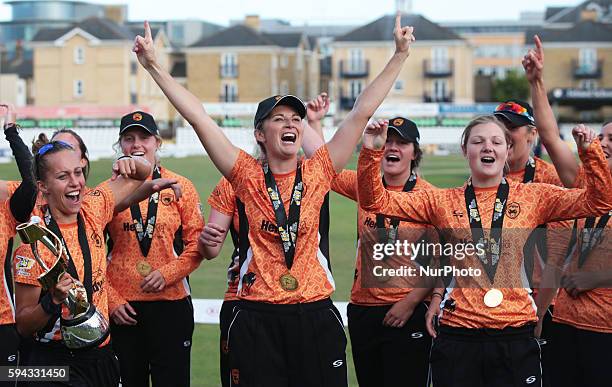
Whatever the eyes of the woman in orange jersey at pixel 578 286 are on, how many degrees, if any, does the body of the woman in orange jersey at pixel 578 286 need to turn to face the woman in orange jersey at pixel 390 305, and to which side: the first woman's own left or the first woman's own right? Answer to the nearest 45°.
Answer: approximately 45° to the first woman's own right

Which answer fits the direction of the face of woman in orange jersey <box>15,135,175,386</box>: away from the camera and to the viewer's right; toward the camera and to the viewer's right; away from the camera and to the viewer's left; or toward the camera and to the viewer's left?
toward the camera and to the viewer's right

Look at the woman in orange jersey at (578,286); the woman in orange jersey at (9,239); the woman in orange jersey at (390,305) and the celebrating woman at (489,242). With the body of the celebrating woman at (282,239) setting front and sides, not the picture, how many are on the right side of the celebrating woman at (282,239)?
1

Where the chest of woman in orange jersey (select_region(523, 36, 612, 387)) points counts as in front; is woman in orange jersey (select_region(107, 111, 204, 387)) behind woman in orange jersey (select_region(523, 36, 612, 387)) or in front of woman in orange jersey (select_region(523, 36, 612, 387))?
in front

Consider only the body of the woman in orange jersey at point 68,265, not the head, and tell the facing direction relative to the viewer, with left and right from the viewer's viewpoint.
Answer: facing the viewer and to the right of the viewer

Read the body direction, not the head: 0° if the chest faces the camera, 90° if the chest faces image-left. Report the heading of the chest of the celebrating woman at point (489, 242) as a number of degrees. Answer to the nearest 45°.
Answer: approximately 0°

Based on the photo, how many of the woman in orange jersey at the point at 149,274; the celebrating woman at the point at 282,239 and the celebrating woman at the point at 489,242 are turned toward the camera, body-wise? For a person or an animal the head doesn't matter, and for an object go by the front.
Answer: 3

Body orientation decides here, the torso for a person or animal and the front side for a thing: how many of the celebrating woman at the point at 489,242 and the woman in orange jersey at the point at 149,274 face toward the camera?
2

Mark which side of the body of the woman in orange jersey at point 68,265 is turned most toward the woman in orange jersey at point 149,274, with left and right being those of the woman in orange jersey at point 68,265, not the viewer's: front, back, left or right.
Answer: left

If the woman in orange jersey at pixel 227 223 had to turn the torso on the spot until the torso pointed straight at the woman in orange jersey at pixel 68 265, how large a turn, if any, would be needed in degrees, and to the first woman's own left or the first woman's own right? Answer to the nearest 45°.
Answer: approximately 45° to the first woman's own right

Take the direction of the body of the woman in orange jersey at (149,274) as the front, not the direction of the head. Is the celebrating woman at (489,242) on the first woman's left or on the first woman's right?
on the first woman's left

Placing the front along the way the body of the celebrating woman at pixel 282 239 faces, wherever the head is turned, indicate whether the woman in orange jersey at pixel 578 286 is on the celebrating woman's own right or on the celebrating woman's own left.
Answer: on the celebrating woman's own left

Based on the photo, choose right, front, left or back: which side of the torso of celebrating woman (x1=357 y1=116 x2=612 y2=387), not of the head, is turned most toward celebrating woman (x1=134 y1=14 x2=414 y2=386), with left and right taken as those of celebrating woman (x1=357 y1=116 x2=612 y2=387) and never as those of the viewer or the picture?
right

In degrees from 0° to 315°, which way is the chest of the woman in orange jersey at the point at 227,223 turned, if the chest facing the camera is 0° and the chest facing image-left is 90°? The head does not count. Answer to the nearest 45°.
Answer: approximately 0°
